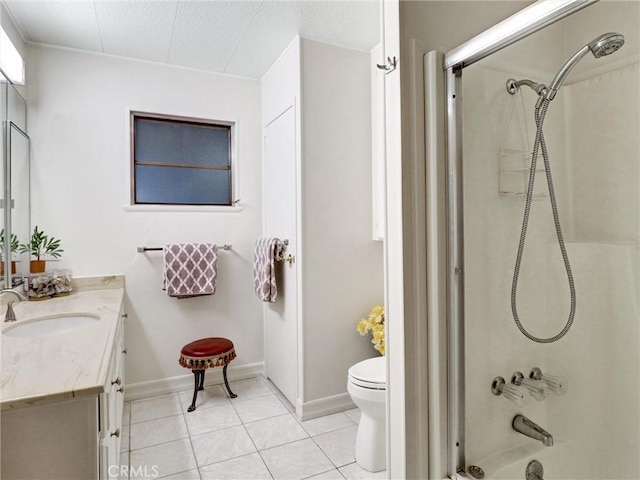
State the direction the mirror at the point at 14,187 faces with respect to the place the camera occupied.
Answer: facing to the right of the viewer

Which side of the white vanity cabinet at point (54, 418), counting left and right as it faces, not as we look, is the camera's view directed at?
right

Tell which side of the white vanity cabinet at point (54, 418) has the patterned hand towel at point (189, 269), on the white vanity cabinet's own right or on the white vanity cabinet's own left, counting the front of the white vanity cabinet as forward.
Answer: on the white vanity cabinet's own left

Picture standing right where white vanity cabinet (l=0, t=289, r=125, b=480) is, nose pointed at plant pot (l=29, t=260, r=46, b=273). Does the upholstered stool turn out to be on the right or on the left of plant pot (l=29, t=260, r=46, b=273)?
right

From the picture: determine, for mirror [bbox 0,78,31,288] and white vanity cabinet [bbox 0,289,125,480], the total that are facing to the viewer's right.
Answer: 2

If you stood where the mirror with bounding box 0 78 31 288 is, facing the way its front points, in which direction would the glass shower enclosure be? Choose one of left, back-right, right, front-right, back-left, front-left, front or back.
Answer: front-right
